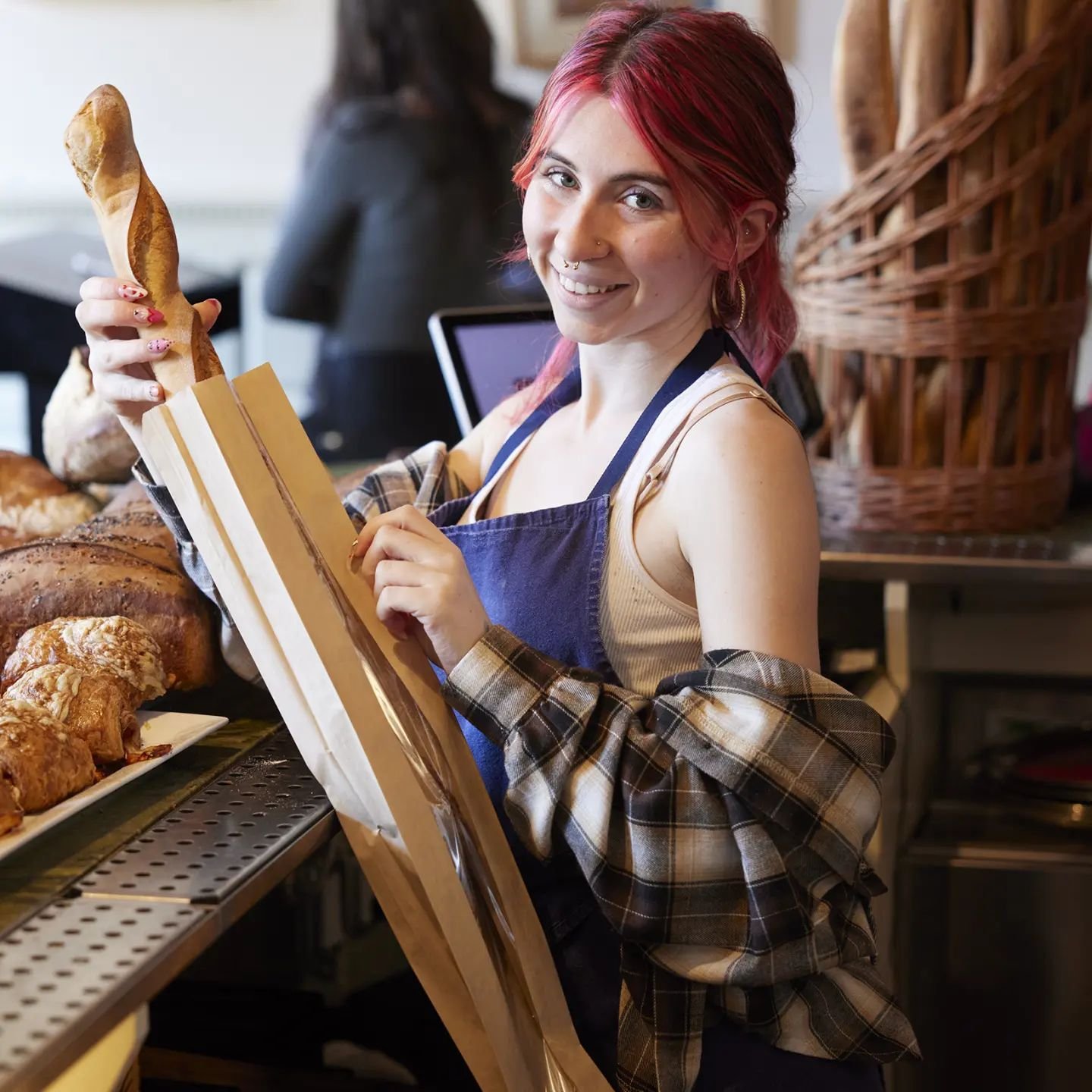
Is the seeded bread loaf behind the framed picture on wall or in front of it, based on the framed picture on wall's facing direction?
in front

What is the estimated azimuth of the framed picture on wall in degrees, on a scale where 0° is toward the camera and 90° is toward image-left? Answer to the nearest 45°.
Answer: approximately 0°

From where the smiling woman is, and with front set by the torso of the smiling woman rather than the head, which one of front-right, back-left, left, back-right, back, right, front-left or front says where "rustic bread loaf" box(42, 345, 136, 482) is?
right

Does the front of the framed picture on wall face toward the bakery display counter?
yes

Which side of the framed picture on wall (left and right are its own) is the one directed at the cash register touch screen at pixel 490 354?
front

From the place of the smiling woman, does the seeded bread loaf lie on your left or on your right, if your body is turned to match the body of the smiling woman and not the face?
on your right

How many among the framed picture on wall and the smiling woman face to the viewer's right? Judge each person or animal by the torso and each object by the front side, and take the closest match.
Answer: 0

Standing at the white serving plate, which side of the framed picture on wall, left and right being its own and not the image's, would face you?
front

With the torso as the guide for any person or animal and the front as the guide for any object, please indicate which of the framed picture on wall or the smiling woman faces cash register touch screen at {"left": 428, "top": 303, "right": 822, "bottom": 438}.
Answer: the framed picture on wall

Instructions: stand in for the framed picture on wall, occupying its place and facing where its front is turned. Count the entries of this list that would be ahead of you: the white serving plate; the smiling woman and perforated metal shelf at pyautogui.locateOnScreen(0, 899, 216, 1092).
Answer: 3

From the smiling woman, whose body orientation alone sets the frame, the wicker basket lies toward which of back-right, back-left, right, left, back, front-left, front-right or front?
back

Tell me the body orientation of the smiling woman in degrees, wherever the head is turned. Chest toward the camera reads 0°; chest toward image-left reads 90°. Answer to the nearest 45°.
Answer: approximately 45°

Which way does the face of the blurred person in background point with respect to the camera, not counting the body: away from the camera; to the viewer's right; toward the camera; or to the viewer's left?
away from the camera

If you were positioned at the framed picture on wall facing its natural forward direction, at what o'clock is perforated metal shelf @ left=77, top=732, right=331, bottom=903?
The perforated metal shelf is roughly at 12 o'clock from the framed picture on wall.
